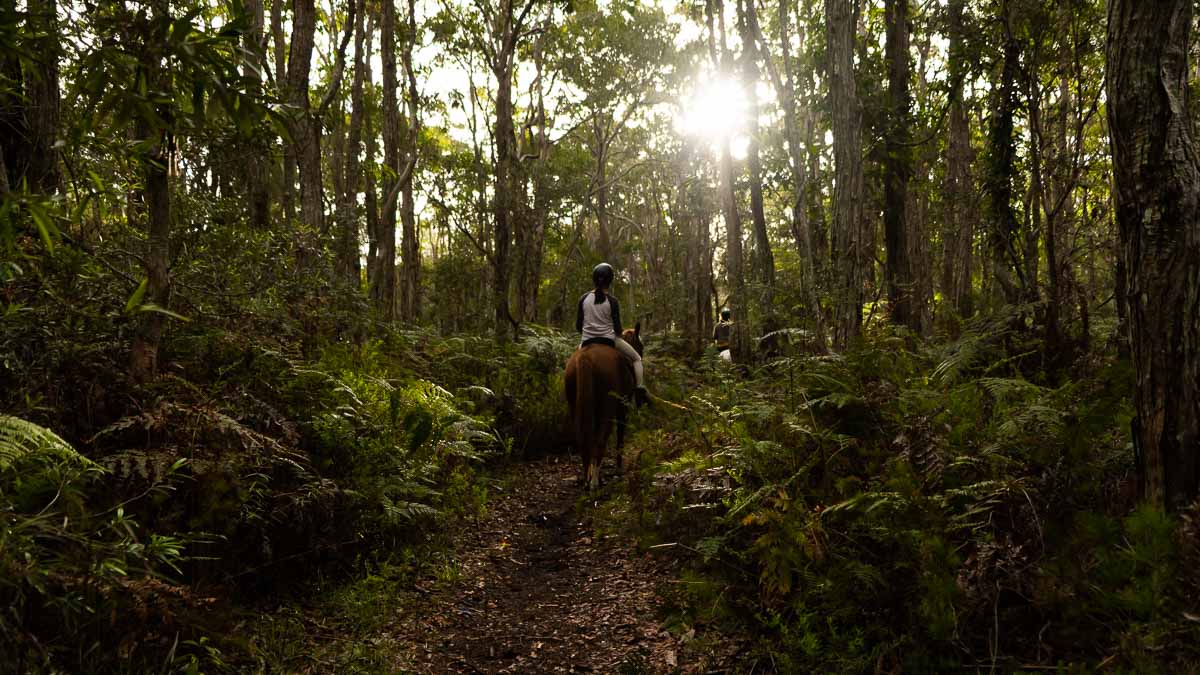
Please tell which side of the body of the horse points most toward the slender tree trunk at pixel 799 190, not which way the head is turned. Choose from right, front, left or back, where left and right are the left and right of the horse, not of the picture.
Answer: front

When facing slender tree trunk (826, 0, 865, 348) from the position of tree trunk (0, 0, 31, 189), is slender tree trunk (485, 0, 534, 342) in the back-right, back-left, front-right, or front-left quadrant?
front-left

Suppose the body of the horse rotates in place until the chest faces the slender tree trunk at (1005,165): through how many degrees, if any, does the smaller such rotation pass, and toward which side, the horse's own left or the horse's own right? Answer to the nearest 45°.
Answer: approximately 45° to the horse's own right

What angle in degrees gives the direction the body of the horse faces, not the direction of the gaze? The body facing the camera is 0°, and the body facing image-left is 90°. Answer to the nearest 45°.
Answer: approximately 225°

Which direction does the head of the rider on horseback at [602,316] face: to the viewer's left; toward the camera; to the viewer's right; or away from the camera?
away from the camera

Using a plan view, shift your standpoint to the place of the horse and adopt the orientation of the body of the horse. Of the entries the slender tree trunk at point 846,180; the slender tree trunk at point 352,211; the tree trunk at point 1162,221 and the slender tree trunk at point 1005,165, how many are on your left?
1

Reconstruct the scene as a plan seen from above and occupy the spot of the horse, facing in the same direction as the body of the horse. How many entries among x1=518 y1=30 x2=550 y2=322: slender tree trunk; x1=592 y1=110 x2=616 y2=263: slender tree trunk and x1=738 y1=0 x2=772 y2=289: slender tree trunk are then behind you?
0

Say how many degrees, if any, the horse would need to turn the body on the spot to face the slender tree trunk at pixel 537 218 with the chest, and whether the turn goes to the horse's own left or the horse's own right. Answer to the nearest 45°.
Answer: approximately 45° to the horse's own left
